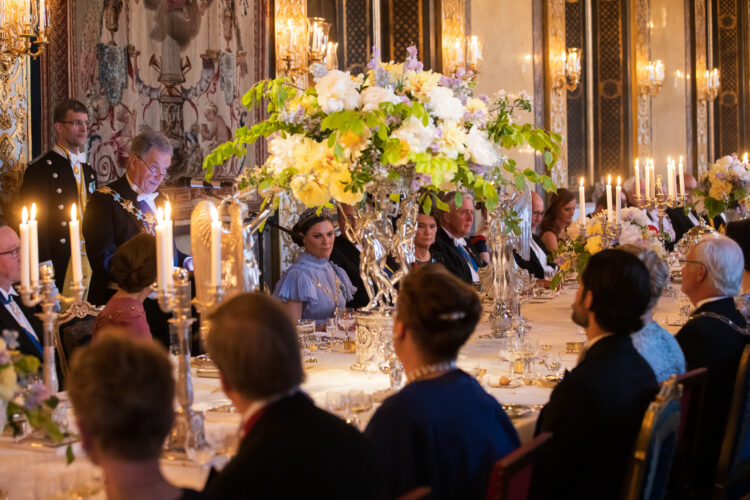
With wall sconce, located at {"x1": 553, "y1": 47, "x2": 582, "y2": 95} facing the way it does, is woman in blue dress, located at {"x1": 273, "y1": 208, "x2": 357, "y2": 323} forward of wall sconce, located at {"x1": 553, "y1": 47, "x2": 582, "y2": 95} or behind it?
forward

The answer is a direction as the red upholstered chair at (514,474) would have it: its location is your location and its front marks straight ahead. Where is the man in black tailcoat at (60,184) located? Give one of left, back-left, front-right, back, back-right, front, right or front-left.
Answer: front

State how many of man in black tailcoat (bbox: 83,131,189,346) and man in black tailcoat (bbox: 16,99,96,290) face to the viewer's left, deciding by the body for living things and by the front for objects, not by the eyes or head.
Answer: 0

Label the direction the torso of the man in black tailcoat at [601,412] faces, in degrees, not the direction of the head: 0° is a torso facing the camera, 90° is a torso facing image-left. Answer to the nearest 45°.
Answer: approximately 135°

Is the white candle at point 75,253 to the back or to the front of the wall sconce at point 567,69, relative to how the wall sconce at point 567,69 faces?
to the front

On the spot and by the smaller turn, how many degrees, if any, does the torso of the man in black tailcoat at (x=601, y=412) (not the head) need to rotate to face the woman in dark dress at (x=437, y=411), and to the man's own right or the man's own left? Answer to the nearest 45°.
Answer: approximately 90° to the man's own left

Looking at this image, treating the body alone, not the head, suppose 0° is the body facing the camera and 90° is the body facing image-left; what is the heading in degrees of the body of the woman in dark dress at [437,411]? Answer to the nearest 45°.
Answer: approximately 135°

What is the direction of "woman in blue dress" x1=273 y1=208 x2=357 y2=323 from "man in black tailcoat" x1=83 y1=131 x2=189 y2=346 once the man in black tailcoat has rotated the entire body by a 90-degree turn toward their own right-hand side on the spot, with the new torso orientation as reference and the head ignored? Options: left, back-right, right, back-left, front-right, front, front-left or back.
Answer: back-left

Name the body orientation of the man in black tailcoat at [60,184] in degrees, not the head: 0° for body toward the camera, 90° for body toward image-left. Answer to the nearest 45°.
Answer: approximately 315°

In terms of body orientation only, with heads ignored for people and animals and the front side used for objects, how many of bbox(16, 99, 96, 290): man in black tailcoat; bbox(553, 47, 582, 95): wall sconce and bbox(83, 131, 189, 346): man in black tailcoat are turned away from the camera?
0

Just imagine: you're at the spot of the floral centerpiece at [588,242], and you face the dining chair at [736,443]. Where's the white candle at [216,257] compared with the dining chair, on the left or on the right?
right

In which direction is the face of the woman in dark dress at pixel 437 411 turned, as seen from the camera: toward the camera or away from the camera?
away from the camera

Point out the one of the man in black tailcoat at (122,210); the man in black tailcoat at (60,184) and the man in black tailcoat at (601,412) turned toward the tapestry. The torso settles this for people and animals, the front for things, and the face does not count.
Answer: the man in black tailcoat at (601,412)

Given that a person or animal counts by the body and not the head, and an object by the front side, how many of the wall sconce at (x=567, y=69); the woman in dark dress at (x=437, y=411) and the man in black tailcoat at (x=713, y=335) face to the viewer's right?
0
